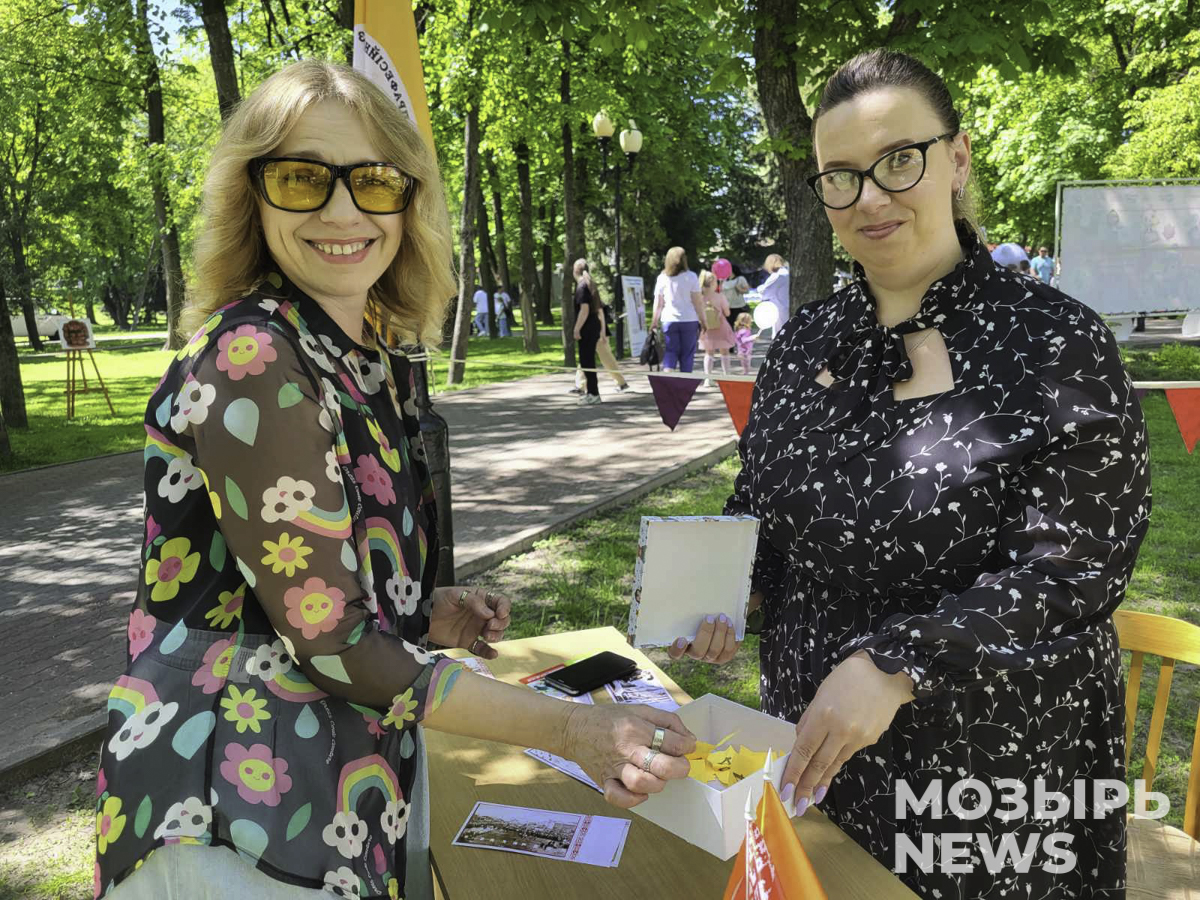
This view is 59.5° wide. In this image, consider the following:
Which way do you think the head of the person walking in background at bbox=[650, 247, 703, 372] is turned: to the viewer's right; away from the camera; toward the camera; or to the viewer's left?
away from the camera

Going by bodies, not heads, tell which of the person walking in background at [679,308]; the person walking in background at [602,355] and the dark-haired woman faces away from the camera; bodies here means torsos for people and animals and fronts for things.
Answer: the person walking in background at [679,308]

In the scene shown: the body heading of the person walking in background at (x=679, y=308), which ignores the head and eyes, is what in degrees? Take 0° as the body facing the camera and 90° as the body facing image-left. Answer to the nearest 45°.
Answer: approximately 180°

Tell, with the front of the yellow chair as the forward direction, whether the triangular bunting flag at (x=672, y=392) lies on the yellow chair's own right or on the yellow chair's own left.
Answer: on the yellow chair's own right

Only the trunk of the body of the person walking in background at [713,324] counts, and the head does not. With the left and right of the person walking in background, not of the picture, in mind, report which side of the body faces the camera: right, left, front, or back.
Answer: back

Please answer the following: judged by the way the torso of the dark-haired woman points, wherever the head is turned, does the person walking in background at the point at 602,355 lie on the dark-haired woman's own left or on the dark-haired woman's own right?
on the dark-haired woman's own right

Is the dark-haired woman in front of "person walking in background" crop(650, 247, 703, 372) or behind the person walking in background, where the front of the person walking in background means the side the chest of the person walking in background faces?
behind

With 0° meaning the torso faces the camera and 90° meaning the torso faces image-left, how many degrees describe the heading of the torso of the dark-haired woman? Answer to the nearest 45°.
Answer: approximately 45°

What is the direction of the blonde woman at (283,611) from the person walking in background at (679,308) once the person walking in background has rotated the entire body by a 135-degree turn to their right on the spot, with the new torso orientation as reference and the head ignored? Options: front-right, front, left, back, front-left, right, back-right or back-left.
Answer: front-right
